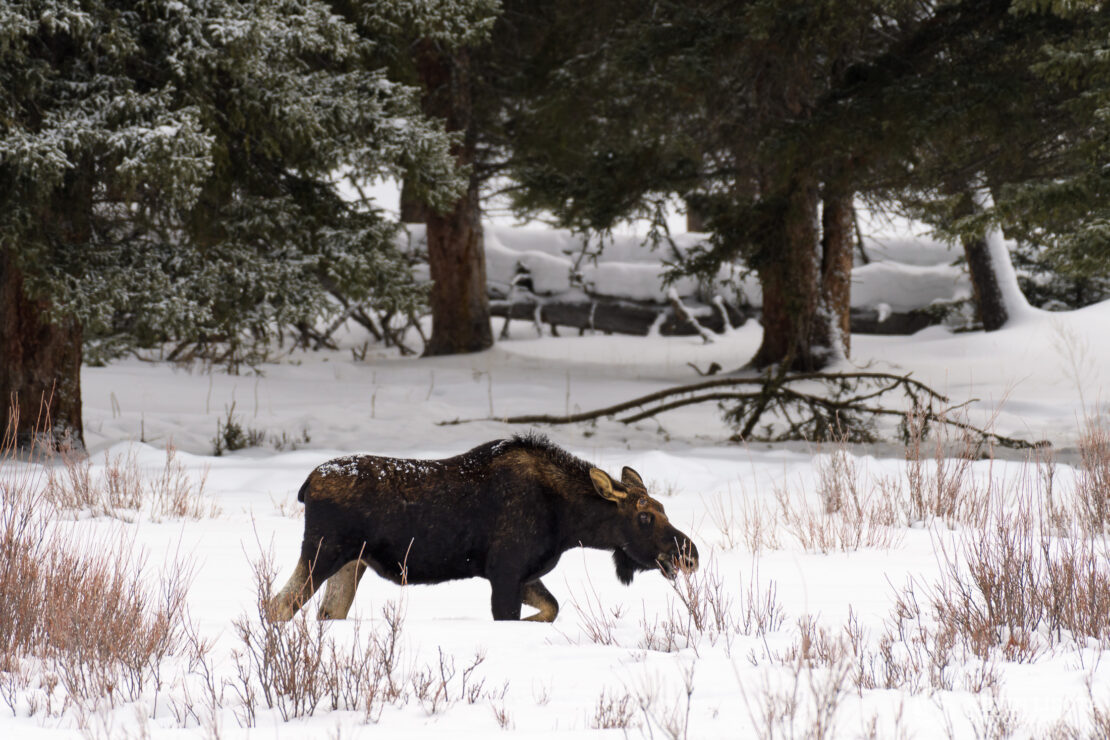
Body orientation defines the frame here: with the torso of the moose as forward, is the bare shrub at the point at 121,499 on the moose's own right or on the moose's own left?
on the moose's own left

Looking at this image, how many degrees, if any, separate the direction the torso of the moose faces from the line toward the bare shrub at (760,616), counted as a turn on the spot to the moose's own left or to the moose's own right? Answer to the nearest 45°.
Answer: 0° — it already faces it

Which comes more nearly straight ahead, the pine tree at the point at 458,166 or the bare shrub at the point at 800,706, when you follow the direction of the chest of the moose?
the bare shrub

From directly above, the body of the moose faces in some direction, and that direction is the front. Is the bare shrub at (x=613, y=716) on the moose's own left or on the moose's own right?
on the moose's own right

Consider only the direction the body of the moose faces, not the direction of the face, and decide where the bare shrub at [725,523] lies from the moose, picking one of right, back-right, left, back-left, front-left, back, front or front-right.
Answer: front-left

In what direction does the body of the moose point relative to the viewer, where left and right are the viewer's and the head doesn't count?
facing to the right of the viewer

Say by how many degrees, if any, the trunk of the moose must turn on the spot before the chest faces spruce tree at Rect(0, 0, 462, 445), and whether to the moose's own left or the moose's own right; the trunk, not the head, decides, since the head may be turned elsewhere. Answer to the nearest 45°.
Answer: approximately 135° to the moose's own left

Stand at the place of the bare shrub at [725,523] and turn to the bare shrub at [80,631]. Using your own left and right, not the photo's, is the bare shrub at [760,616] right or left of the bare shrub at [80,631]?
left

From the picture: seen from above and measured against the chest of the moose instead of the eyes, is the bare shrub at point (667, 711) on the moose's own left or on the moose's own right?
on the moose's own right

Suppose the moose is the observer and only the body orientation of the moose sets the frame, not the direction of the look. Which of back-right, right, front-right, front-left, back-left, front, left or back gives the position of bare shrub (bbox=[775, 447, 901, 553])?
front-left
